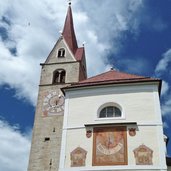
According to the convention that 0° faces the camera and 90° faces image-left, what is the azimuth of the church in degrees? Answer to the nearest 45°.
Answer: approximately 0°
